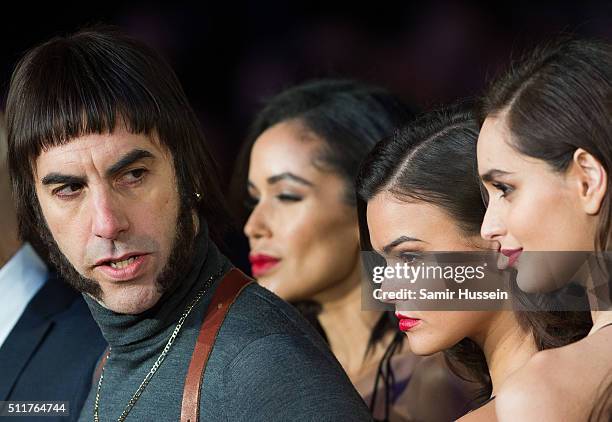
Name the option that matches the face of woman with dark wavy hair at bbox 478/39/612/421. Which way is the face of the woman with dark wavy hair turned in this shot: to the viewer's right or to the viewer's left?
to the viewer's left

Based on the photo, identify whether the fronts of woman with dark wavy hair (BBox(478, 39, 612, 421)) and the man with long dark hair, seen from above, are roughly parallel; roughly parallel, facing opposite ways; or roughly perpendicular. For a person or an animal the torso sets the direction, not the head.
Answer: roughly perpendicular

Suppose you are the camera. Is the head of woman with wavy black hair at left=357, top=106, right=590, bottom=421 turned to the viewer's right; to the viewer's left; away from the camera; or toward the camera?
to the viewer's left

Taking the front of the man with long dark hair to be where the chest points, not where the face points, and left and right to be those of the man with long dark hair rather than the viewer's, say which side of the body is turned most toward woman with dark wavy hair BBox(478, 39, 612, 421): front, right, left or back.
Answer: left

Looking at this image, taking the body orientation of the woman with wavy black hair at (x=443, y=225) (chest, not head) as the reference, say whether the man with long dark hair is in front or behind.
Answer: in front

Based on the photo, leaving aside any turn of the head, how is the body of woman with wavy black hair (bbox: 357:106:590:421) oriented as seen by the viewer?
to the viewer's left

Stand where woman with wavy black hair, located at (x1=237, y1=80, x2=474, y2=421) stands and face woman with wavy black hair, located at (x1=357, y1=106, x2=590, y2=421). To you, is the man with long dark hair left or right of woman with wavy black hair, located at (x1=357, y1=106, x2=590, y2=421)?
right

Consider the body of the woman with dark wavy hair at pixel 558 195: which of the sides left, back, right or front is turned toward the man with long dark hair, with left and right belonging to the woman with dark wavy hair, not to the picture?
front

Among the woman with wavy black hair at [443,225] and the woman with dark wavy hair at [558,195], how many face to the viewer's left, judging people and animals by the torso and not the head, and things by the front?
2

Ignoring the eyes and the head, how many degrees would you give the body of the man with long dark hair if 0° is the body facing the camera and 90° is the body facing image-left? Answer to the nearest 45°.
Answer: approximately 45°

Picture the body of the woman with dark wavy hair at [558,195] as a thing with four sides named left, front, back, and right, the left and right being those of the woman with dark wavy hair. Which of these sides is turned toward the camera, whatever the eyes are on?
left
